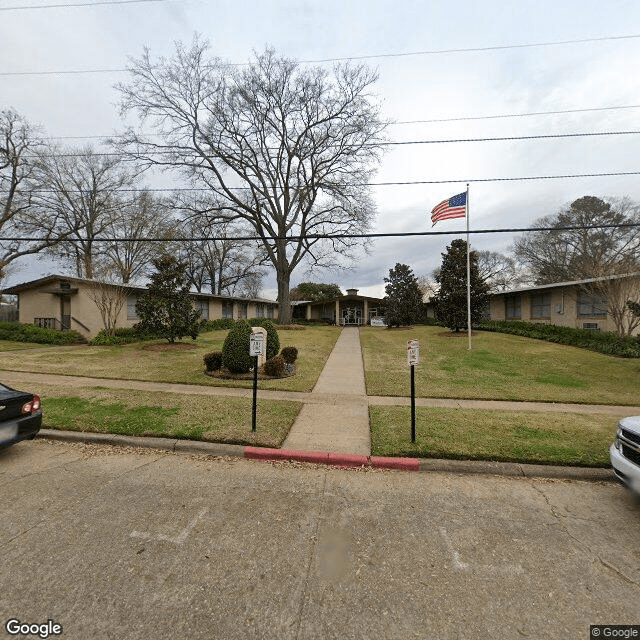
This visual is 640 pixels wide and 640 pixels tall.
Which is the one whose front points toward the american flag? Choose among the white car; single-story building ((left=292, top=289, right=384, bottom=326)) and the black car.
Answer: the single-story building

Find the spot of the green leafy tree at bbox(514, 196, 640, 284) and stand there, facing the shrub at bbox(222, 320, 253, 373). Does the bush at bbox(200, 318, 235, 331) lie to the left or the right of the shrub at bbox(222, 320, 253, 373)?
right

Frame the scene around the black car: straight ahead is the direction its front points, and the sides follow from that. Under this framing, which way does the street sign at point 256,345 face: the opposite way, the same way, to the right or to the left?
to the left

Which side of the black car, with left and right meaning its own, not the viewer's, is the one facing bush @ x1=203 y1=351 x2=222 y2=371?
right

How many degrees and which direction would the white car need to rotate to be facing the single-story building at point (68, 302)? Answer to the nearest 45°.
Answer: approximately 45° to its right

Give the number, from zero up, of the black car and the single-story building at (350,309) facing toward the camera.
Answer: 1

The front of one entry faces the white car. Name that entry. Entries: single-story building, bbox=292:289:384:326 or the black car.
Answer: the single-story building

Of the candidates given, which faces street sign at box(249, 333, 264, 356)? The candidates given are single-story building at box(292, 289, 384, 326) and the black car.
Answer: the single-story building

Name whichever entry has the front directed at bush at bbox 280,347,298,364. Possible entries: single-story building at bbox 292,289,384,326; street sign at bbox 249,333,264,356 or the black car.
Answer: the single-story building

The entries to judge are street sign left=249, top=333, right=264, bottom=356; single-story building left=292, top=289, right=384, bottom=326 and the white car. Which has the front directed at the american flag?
the single-story building

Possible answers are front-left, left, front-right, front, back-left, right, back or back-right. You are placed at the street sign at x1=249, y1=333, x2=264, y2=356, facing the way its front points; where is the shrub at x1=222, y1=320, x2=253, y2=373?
back

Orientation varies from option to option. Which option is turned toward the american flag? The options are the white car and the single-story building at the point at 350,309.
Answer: the single-story building

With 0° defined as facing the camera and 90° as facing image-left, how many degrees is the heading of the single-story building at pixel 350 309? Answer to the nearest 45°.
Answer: approximately 0°
